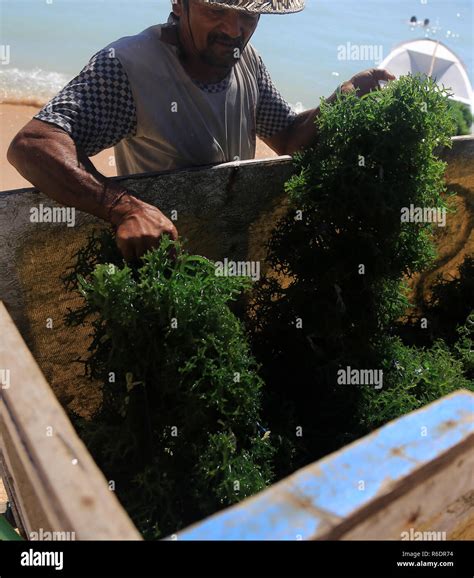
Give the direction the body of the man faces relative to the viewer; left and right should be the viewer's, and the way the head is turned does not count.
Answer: facing the viewer and to the right of the viewer

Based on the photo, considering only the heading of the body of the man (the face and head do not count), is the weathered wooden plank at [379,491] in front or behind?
in front

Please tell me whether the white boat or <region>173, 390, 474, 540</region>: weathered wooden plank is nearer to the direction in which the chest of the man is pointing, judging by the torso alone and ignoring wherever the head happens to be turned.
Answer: the weathered wooden plank

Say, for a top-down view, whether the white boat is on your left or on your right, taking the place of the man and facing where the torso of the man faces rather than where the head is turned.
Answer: on your left

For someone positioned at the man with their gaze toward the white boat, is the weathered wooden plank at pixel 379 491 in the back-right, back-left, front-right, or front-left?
back-right

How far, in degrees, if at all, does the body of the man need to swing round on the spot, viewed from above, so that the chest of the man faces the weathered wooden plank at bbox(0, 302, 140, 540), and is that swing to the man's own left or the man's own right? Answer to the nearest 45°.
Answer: approximately 45° to the man's own right
